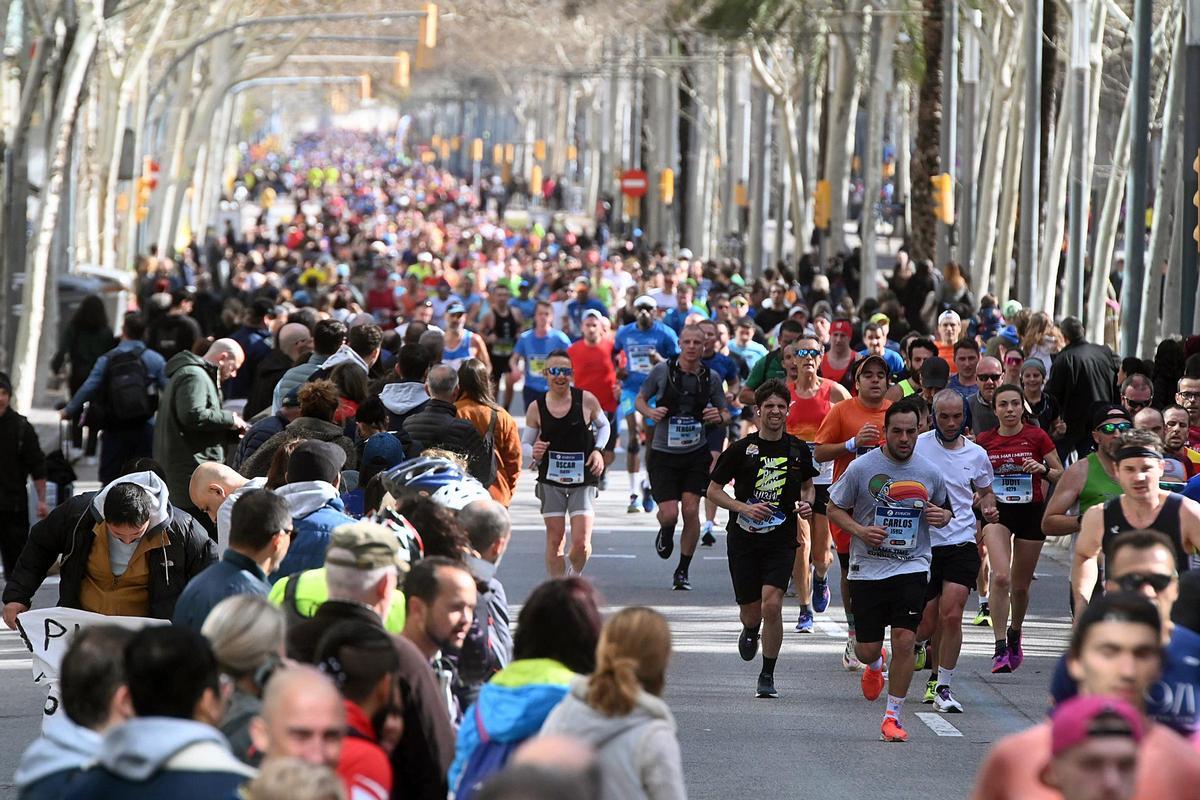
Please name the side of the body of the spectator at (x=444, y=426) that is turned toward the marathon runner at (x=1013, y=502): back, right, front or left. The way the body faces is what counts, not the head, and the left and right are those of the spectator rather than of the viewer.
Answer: right

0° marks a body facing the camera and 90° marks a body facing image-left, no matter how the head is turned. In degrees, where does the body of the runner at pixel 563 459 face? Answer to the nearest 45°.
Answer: approximately 0°

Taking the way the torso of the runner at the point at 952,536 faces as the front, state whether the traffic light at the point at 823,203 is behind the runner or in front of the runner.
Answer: behind

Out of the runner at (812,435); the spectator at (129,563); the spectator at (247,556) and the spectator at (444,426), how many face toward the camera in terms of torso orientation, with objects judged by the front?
2

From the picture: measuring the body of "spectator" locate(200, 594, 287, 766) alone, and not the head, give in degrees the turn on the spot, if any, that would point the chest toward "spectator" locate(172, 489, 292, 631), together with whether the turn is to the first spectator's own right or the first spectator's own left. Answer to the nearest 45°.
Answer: approximately 45° to the first spectator's own left

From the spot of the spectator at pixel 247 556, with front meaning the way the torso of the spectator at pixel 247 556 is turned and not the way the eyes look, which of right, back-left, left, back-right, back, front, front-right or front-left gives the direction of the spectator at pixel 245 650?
back-right

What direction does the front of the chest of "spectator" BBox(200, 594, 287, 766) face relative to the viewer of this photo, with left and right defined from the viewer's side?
facing away from the viewer and to the right of the viewer

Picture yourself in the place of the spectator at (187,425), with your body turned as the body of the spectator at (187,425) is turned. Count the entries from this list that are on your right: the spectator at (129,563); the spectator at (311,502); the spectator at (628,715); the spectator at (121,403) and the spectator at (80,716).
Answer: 4
